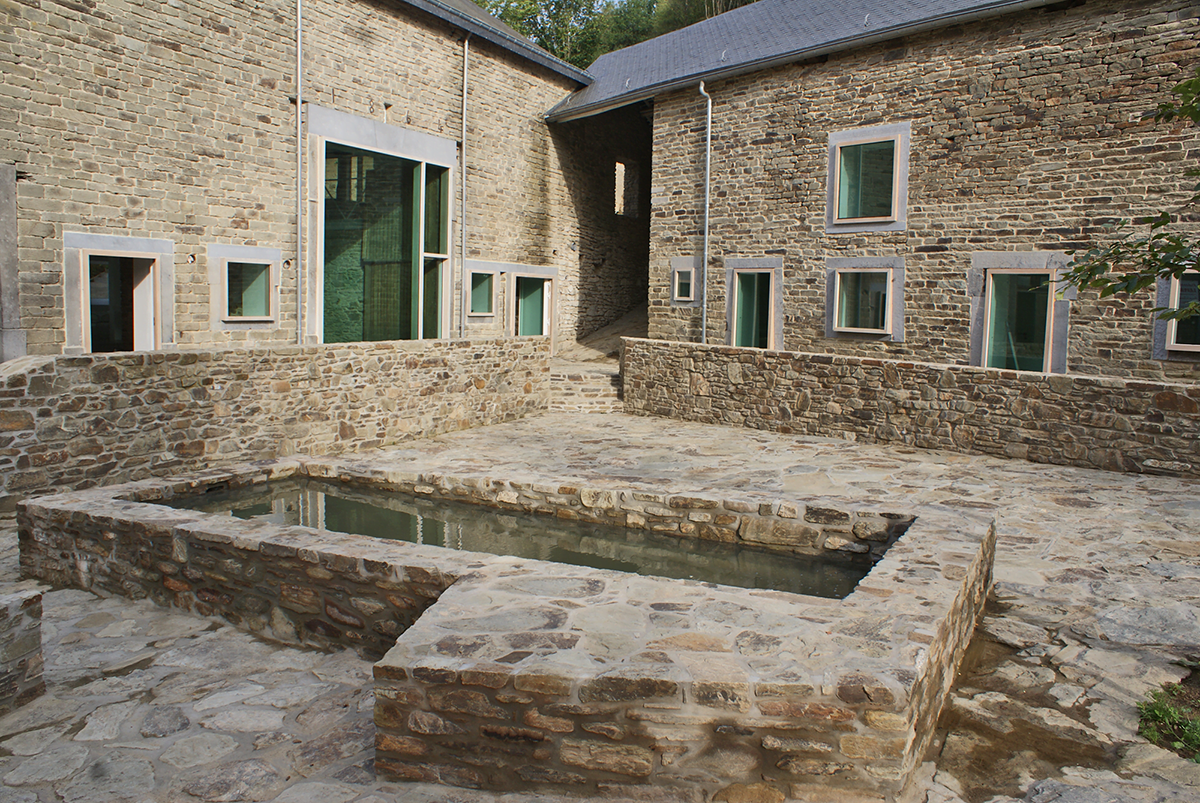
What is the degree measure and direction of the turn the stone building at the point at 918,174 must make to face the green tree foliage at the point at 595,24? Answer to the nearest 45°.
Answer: approximately 90° to its right

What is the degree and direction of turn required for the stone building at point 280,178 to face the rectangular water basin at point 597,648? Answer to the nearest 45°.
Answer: approximately 45° to its right

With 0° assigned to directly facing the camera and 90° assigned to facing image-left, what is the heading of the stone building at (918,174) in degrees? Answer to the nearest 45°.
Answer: approximately 45°

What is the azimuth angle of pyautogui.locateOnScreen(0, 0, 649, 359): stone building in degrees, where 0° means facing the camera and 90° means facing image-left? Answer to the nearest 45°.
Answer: approximately 315°

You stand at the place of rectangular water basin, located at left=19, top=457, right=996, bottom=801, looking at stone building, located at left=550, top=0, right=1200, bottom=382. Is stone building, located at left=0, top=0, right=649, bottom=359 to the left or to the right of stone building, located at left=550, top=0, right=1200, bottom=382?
left

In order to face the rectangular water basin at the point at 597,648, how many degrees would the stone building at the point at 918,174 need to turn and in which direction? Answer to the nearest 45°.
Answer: approximately 45° to its left

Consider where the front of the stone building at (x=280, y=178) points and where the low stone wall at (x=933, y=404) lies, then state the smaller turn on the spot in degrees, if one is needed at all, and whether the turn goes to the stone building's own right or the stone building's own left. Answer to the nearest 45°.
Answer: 0° — it already faces it
